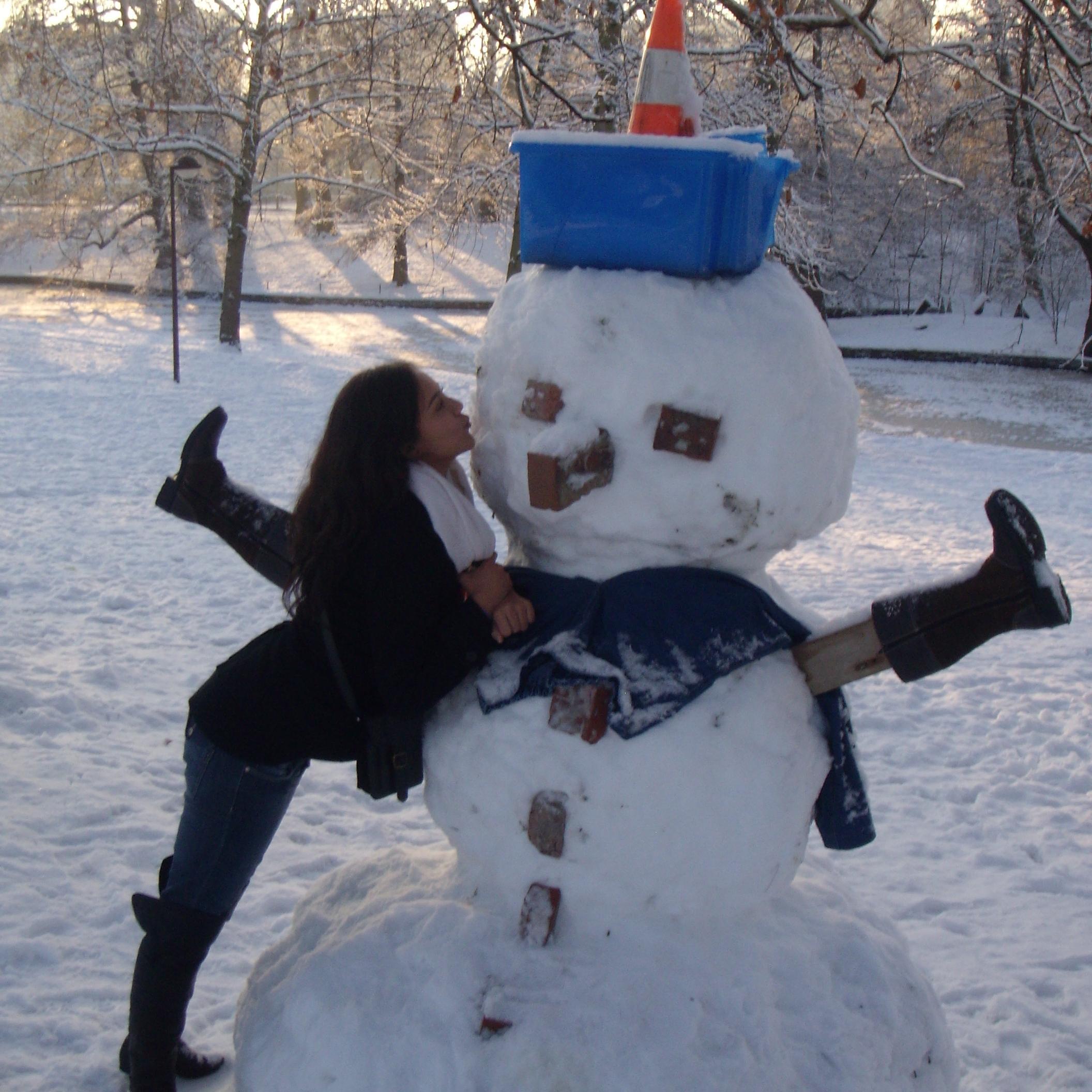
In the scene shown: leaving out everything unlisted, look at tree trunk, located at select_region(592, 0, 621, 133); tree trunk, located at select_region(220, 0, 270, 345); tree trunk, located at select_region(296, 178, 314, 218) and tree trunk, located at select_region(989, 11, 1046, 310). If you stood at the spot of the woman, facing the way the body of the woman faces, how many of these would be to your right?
0

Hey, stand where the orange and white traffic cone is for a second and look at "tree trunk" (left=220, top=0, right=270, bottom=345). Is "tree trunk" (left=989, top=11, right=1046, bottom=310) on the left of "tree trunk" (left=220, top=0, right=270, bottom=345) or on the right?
right

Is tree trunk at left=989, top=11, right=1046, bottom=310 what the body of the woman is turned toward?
no

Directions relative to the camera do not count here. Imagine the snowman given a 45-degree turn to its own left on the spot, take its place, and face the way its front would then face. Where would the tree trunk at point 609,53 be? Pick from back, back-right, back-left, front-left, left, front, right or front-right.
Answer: back

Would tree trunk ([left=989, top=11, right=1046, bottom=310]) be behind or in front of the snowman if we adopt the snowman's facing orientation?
behind

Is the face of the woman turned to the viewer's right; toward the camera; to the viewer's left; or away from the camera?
to the viewer's right

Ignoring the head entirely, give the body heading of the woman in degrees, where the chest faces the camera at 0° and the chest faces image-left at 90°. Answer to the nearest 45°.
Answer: approximately 270°

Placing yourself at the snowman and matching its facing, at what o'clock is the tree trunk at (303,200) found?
The tree trunk is roughly at 4 o'clock from the snowman.

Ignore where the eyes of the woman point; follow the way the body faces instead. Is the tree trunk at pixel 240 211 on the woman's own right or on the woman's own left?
on the woman's own left

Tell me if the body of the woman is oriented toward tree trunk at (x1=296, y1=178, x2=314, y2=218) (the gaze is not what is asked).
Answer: no
